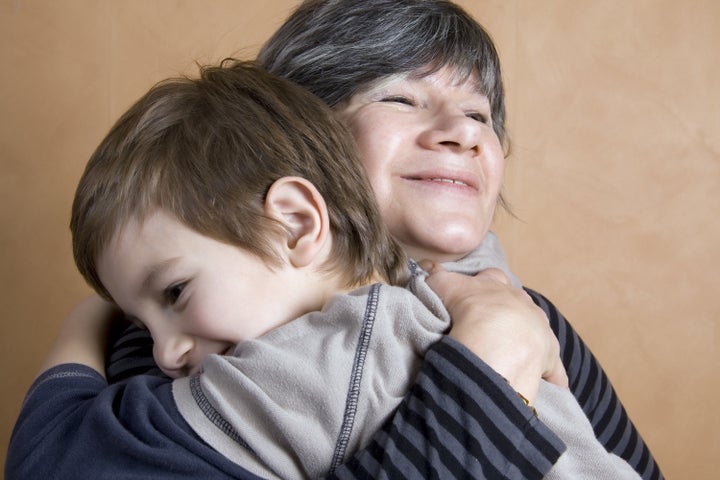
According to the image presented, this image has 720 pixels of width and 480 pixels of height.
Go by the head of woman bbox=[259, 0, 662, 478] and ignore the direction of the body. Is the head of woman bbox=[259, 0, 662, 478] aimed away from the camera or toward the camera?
toward the camera

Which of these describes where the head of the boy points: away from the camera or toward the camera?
toward the camera
